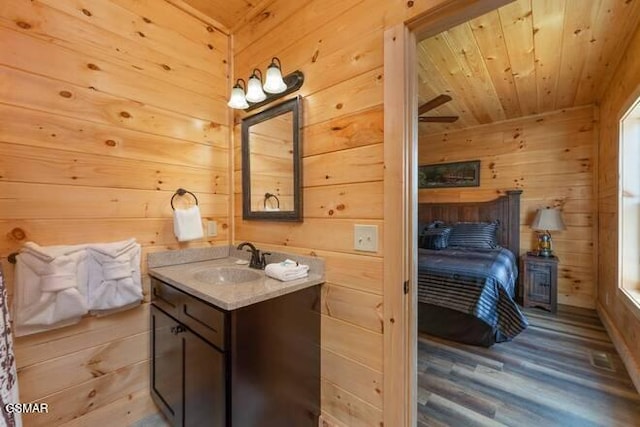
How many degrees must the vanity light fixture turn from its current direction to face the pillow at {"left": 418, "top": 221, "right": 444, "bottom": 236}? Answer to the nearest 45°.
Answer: approximately 180°

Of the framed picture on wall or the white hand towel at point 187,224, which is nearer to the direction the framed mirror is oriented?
the white hand towel

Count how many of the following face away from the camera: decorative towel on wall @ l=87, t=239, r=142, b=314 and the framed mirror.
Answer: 0

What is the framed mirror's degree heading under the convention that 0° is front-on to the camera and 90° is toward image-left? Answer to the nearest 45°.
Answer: approximately 45°

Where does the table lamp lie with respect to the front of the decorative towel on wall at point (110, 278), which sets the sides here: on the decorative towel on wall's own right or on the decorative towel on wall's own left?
on the decorative towel on wall's own left

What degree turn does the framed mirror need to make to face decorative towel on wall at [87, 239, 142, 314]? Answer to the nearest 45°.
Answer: approximately 45° to its right

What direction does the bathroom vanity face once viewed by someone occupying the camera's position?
facing the viewer and to the left of the viewer

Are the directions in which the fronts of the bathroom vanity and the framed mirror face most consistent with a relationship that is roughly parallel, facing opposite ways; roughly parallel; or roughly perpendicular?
roughly parallel

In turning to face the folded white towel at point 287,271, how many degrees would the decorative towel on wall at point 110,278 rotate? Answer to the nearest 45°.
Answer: approximately 45° to its left

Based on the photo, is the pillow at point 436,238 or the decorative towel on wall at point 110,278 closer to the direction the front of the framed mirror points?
the decorative towel on wall
